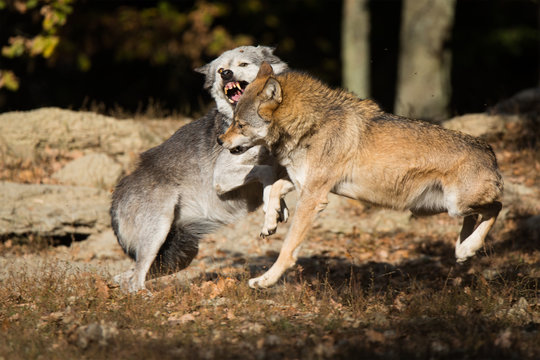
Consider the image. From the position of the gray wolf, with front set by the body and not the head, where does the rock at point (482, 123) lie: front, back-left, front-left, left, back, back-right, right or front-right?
front-left

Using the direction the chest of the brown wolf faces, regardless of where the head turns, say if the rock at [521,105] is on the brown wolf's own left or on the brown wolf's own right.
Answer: on the brown wolf's own right

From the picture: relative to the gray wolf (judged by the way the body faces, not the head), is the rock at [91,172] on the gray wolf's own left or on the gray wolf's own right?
on the gray wolf's own left

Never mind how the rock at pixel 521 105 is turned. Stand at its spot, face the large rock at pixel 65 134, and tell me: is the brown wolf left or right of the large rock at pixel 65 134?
left

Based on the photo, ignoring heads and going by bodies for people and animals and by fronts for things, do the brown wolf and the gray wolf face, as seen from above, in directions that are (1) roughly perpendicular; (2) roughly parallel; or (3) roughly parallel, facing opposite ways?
roughly parallel, facing opposite ways

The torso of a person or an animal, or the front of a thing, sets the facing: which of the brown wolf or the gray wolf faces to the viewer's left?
the brown wolf

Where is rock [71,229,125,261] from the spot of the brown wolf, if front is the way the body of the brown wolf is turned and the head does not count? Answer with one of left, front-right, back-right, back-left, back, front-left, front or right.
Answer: front-right

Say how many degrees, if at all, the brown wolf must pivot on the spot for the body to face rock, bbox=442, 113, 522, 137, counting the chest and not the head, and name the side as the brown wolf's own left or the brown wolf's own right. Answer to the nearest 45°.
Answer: approximately 90° to the brown wolf's own right

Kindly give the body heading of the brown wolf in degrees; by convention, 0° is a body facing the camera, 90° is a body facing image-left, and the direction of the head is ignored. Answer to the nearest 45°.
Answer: approximately 90°

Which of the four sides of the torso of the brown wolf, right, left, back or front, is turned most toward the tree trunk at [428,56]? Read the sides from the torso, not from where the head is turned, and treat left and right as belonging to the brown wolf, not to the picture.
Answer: right

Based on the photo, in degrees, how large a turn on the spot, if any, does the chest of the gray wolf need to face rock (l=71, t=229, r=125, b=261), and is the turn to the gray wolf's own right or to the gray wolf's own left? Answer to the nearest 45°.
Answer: approximately 135° to the gray wolf's own left

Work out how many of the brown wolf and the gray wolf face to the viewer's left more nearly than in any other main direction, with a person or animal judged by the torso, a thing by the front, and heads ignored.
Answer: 1

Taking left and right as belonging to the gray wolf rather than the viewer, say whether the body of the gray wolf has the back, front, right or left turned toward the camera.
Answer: right
